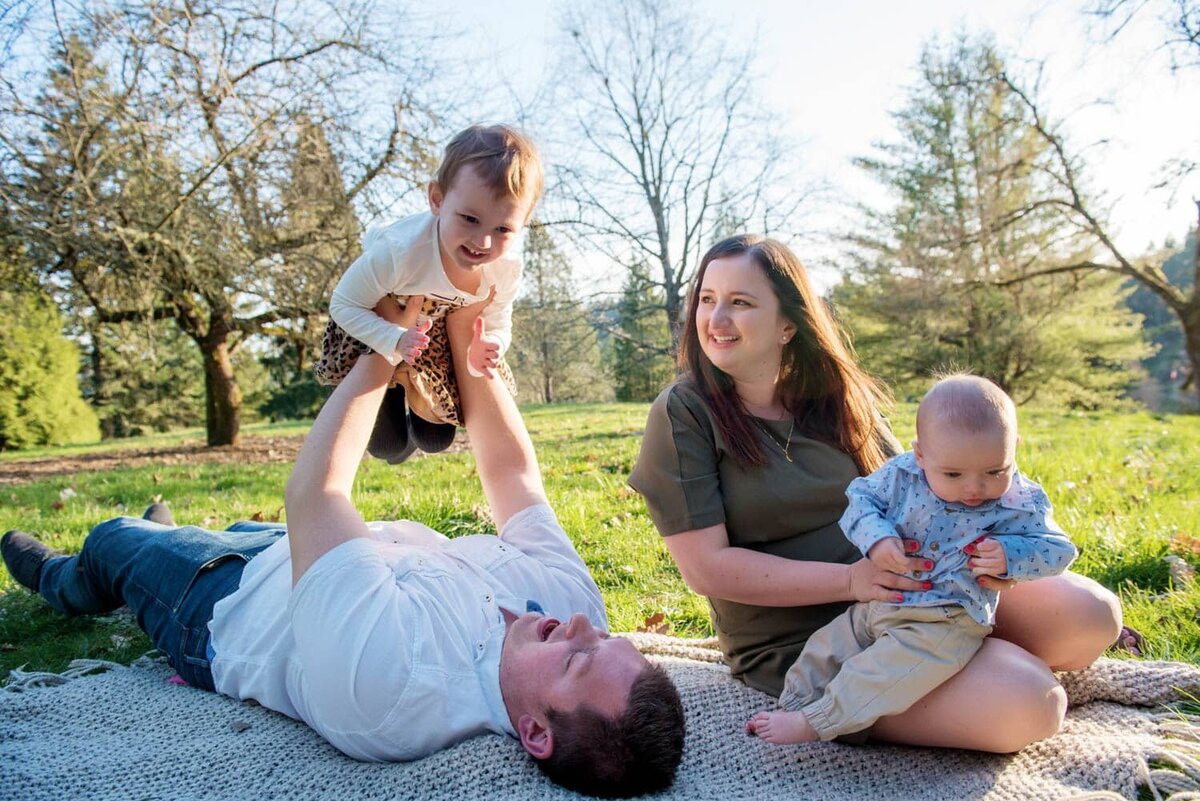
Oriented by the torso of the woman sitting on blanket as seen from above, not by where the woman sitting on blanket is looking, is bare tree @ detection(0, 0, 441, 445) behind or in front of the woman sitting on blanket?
behind

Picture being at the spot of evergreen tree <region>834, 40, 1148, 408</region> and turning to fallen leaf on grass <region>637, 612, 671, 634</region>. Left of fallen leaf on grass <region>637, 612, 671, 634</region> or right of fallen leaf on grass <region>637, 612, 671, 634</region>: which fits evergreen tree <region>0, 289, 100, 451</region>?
right

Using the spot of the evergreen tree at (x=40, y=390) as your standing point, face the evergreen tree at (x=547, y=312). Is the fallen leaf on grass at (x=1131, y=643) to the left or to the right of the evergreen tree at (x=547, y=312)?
right
